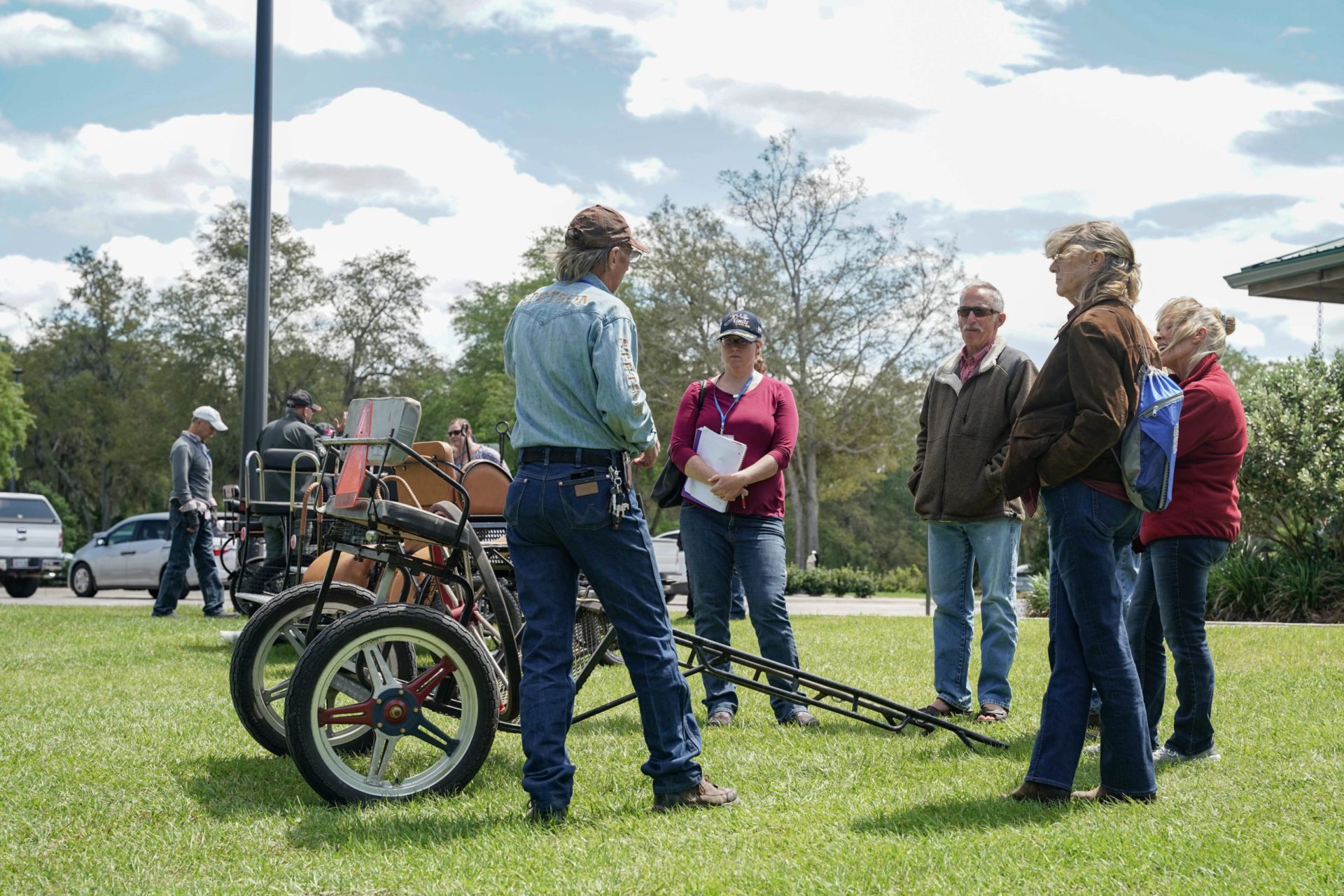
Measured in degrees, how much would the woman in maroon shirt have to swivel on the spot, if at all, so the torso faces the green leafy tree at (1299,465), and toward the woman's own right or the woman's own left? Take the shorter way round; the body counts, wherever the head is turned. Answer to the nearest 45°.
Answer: approximately 135° to the woman's own left

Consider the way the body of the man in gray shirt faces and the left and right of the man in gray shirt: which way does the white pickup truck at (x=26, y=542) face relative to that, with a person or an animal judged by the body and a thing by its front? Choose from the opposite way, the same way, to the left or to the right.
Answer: to the left

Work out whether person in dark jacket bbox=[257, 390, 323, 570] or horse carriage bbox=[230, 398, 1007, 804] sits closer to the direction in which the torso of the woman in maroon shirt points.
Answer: the horse carriage

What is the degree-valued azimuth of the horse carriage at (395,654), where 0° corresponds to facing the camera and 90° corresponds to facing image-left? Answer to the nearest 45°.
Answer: approximately 270°

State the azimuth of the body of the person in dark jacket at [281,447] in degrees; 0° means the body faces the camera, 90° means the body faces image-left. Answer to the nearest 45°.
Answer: approximately 225°

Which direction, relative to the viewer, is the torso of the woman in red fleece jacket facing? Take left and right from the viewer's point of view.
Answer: facing to the left of the viewer

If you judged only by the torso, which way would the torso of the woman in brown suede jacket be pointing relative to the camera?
to the viewer's left

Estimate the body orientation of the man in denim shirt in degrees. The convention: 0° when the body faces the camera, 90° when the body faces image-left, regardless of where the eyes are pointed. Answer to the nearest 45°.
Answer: approximately 225°

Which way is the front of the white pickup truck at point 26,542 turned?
away from the camera
